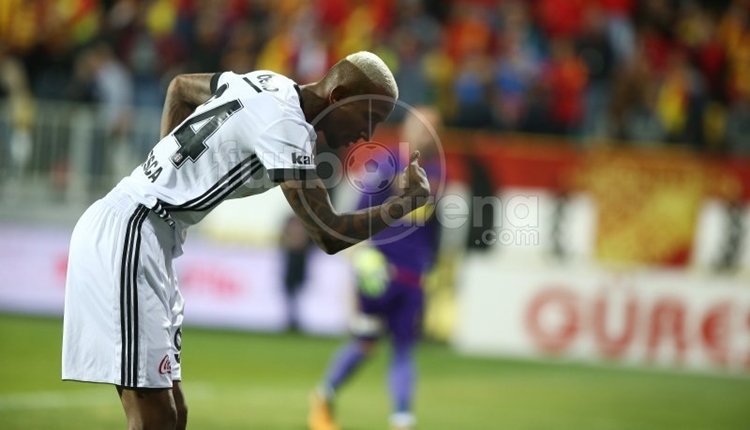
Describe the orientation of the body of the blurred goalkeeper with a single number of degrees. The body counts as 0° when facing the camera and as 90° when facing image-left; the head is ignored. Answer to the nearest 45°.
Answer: approximately 45°
